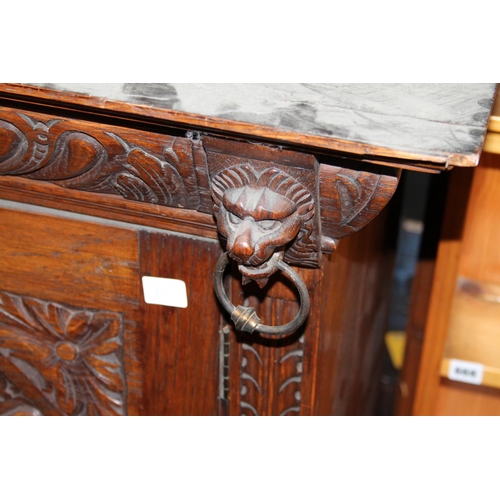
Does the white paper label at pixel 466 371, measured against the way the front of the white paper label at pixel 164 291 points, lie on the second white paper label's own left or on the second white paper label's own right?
on the second white paper label's own left

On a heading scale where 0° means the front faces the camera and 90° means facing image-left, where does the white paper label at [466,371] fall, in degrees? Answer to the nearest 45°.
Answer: approximately 0°

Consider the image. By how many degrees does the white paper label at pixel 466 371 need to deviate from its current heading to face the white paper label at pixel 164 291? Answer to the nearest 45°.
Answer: approximately 45° to its right

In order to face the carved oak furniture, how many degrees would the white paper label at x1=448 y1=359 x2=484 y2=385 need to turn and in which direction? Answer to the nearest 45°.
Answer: approximately 45° to its right

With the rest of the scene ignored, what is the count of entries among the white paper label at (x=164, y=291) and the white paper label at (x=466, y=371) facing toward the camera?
2
